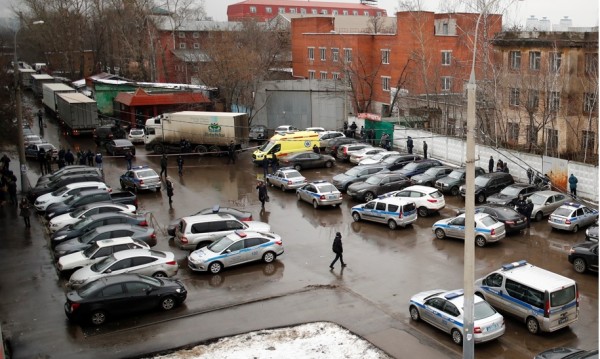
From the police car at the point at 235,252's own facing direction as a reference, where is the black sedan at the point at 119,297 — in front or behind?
in front

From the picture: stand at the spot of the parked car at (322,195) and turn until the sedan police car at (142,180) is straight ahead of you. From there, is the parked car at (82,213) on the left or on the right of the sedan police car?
left

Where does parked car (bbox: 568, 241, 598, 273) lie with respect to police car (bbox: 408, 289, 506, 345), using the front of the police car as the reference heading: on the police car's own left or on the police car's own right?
on the police car's own right

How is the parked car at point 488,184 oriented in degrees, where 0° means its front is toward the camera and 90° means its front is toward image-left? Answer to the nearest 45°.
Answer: approximately 45°

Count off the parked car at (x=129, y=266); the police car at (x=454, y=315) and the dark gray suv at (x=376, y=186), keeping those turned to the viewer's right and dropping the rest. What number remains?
0

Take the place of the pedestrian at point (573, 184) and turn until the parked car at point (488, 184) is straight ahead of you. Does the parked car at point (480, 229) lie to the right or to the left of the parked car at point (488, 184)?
left

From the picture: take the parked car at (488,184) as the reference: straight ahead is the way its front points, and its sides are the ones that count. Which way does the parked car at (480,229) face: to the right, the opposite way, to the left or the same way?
to the right

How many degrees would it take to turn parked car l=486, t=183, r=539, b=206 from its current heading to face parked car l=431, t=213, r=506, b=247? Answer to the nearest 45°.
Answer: approximately 45° to its left

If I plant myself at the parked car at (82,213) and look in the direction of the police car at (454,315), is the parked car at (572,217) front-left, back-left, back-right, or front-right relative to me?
front-left

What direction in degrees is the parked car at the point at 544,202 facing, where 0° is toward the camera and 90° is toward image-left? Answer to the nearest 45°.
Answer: approximately 45°

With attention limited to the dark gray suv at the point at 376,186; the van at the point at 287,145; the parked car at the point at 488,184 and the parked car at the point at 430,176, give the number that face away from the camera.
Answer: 0
